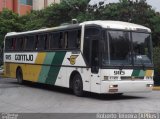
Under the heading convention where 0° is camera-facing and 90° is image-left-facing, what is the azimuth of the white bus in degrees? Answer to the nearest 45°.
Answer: approximately 315°
